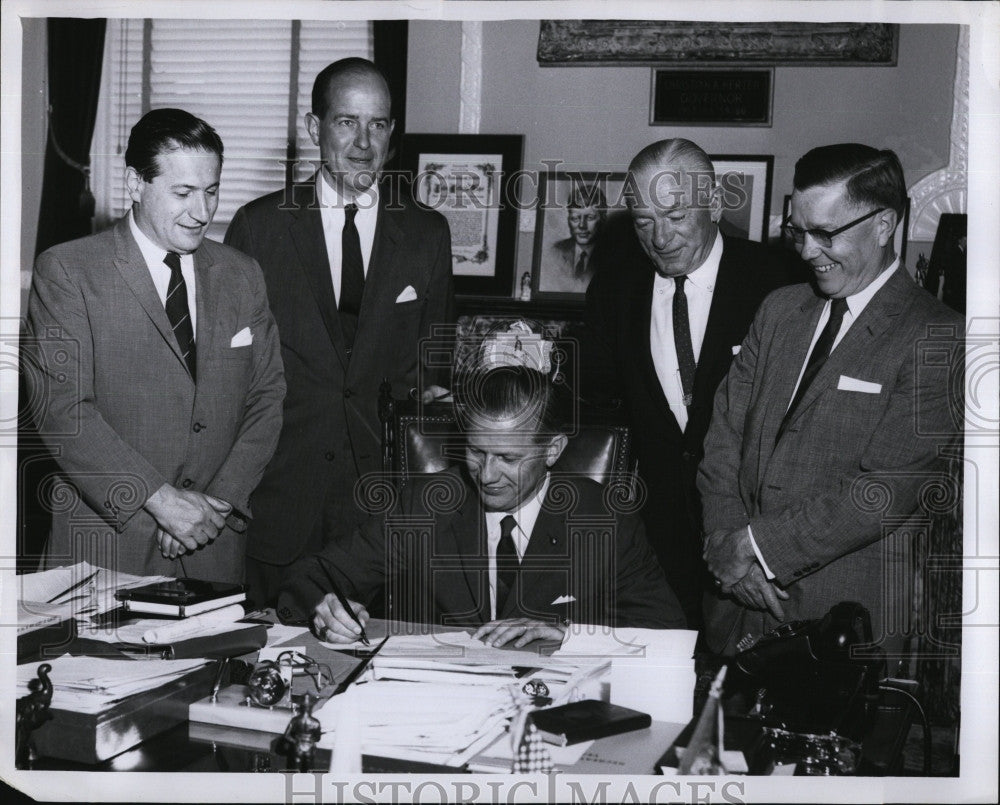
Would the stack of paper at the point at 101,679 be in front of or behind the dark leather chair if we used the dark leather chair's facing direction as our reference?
in front

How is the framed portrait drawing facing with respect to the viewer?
toward the camera

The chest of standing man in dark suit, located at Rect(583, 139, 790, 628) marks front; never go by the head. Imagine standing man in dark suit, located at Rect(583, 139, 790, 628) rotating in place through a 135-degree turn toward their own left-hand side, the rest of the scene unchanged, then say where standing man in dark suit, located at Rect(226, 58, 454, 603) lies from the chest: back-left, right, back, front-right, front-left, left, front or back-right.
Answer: back-left

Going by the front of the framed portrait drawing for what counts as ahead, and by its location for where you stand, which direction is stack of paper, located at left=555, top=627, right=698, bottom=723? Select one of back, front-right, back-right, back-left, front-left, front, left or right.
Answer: front

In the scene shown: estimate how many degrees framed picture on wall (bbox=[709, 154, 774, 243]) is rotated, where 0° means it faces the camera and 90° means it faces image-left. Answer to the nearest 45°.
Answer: approximately 0°

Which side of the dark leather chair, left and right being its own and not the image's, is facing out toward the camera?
front

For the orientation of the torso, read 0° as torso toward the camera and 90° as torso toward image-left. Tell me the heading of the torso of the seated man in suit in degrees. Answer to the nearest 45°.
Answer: approximately 0°

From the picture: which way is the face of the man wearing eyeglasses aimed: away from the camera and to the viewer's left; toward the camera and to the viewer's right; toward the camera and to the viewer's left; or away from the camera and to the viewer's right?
toward the camera and to the viewer's left

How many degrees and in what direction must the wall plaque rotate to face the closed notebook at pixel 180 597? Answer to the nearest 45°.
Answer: approximately 45° to its right

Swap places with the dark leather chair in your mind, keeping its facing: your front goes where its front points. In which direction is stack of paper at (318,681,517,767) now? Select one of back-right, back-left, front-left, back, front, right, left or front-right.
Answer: front

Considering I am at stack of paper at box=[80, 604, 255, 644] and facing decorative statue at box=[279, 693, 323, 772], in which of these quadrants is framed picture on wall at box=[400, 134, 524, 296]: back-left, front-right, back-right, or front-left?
back-left
